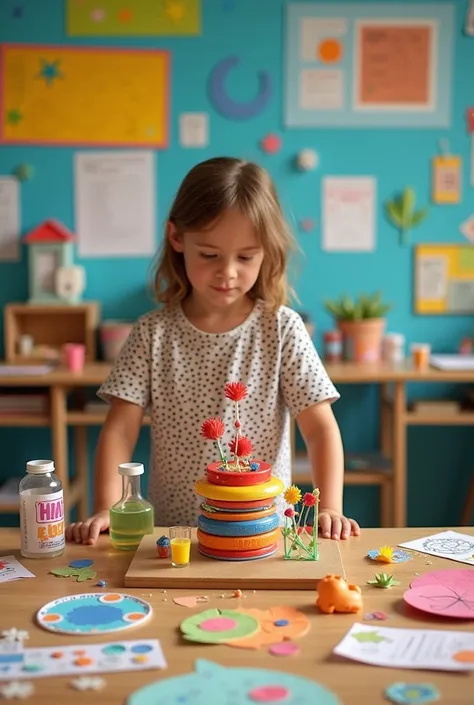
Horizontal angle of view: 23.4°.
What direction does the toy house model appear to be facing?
toward the camera

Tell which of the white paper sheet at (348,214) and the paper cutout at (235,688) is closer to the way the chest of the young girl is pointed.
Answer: the paper cutout

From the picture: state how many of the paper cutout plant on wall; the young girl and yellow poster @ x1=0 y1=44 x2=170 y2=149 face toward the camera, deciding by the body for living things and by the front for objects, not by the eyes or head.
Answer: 3

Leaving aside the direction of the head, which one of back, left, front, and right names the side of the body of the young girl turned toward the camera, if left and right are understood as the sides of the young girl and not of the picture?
front

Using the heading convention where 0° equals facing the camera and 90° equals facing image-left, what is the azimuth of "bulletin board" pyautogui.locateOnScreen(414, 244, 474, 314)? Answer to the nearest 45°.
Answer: approximately 0°

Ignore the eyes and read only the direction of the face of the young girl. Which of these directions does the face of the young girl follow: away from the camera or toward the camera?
toward the camera

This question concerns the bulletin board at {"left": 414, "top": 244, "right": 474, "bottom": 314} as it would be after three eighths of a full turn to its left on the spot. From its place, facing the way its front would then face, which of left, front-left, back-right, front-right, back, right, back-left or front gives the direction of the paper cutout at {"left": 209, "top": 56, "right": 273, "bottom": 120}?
back-left

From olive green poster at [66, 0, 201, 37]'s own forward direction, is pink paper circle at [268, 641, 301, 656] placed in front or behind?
in front

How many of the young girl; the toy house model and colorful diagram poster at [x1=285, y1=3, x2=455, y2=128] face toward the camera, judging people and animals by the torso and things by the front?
3

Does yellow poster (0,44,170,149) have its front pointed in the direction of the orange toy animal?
yes
